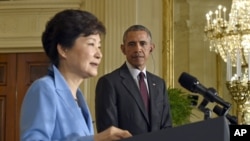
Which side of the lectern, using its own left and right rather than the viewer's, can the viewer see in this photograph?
right

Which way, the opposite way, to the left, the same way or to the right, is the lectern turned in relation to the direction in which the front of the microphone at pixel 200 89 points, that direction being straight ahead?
the opposite way

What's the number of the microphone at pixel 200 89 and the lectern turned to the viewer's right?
1

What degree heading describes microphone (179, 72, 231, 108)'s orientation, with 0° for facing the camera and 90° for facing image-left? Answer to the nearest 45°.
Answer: approximately 90°

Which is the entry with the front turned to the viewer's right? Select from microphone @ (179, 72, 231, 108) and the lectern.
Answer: the lectern

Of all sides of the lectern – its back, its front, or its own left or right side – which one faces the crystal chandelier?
left

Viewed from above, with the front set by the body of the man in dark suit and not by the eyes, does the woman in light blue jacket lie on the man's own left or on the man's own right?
on the man's own right

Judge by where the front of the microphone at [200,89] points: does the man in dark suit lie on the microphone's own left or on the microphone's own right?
on the microphone's own right
